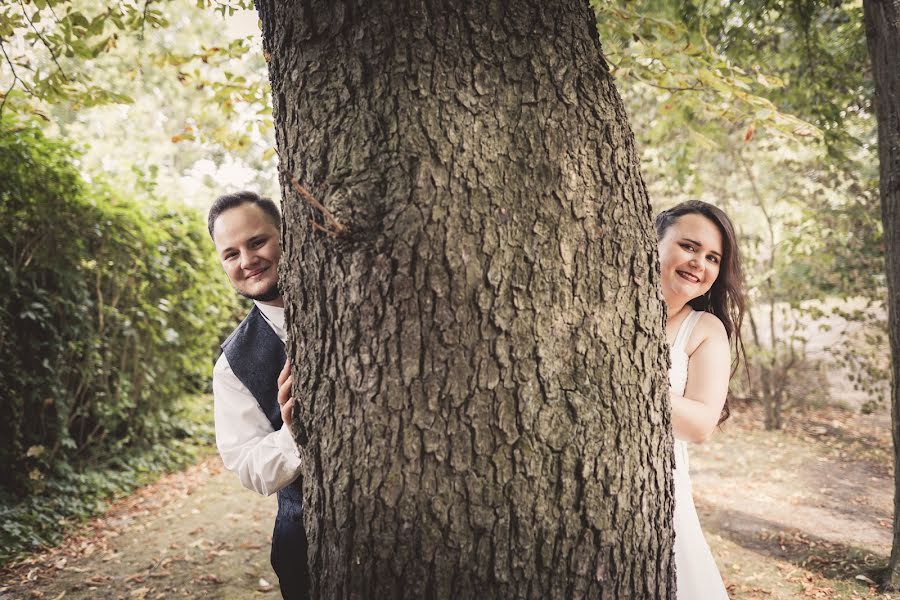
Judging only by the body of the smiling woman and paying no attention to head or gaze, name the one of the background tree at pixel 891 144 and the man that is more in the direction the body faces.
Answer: the man

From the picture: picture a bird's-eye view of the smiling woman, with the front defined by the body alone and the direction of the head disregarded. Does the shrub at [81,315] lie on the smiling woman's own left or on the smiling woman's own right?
on the smiling woman's own right

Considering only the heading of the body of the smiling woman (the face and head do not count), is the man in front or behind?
in front

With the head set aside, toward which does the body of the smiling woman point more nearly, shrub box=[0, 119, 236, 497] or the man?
the man

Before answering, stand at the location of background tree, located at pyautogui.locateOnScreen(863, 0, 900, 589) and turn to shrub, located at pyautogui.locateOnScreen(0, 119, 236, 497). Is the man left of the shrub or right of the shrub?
left

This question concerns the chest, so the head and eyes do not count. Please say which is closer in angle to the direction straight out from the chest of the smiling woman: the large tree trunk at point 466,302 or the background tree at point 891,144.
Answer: the large tree trunk

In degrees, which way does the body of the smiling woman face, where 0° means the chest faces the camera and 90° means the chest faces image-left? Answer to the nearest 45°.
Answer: approximately 45°

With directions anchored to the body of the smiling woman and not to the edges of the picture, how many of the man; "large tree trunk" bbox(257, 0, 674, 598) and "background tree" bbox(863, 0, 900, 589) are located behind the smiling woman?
1

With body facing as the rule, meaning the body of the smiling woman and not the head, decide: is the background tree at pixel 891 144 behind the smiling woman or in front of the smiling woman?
behind

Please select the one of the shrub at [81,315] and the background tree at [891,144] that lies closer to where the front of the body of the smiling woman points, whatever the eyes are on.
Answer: the shrub

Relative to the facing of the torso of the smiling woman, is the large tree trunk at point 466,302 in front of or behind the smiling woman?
in front
